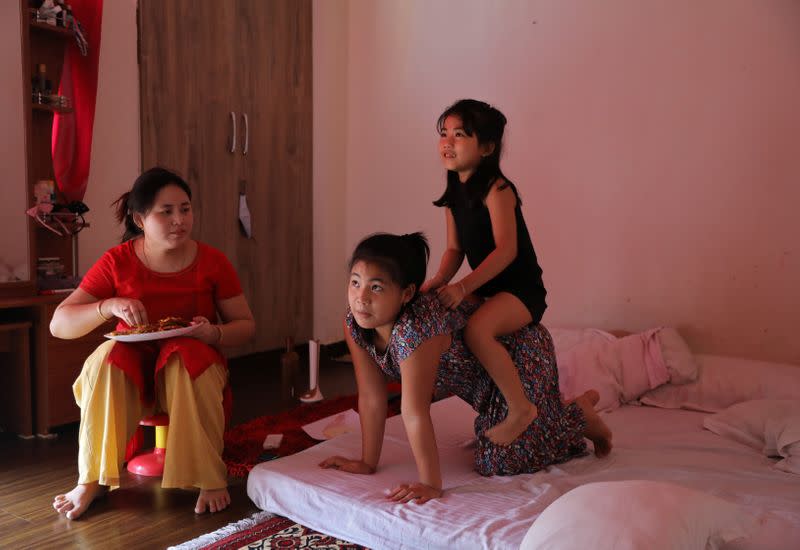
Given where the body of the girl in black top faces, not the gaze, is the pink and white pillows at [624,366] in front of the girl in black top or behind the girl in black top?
behind

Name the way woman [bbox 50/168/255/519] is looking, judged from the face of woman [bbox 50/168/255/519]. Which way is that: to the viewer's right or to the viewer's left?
to the viewer's right

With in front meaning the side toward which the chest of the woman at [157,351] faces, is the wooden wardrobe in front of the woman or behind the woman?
behind

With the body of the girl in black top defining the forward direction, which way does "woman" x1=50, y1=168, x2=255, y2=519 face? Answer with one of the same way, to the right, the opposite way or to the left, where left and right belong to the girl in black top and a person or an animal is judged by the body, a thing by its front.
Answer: to the left

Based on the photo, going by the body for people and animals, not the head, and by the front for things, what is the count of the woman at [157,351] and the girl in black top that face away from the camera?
0

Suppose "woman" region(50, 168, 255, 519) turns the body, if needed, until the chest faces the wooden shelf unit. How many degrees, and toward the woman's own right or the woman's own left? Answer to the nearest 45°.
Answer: approximately 135° to the woman's own right

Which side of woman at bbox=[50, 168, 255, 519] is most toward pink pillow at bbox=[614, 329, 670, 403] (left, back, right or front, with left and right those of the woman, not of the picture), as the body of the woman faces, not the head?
left

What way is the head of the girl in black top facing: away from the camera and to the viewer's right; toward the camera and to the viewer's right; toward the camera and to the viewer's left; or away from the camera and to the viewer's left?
toward the camera and to the viewer's left

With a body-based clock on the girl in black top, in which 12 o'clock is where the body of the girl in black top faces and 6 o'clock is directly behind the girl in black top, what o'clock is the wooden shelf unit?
The wooden shelf unit is roughly at 2 o'clock from the girl in black top.

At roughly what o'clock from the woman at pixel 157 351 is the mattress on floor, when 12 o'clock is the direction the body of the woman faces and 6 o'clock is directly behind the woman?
The mattress on floor is roughly at 10 o'clock from the woman.

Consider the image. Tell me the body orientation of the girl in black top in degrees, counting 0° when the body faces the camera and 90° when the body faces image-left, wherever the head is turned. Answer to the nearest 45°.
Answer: approximately 45°

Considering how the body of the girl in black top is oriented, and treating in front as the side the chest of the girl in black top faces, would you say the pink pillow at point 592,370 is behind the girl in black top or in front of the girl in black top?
behind

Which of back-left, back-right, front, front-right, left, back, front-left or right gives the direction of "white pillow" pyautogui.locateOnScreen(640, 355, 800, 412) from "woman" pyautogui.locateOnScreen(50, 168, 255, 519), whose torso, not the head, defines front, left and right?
left

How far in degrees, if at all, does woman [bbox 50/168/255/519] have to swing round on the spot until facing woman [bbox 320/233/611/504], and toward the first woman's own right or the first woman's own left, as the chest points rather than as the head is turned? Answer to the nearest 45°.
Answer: approximately 45° to the first woman's own left
